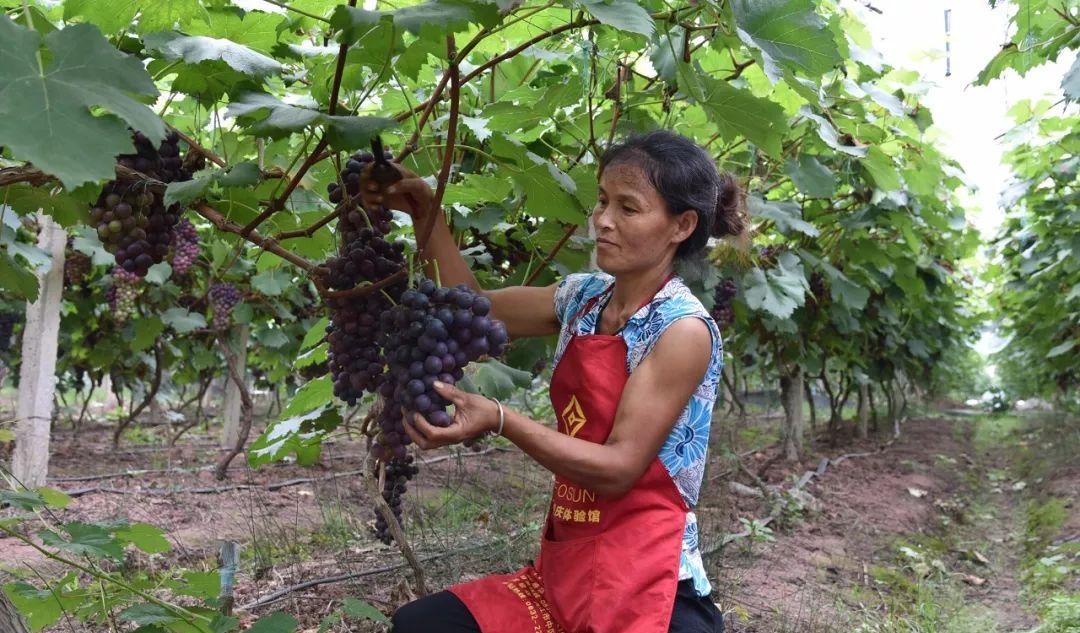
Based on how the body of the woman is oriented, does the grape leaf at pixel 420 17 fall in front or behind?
in front

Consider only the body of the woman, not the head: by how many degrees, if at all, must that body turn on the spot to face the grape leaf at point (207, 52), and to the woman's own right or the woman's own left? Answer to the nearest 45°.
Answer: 0° — they already face it

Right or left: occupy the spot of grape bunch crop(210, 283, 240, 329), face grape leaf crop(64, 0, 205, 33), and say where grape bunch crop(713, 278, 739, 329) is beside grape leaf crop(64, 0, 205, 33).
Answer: left

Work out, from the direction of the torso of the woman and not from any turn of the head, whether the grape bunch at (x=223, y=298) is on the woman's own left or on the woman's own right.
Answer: on the woman's own right

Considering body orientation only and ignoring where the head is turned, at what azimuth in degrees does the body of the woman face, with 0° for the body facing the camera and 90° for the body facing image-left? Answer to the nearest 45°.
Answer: approximately 45°
